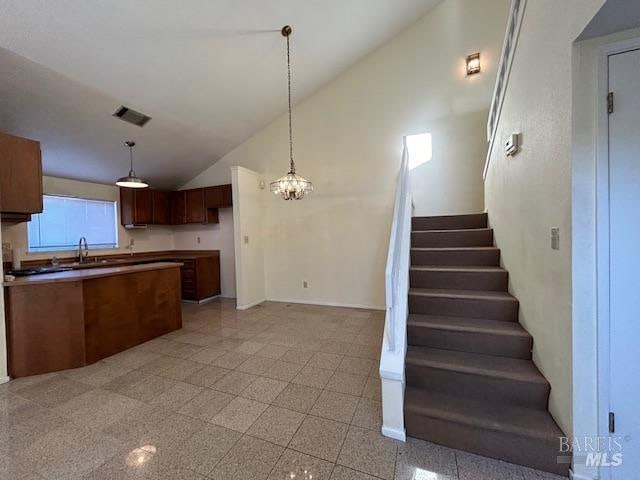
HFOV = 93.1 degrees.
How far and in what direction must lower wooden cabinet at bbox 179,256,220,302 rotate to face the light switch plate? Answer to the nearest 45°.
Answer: approximately 45° to its left

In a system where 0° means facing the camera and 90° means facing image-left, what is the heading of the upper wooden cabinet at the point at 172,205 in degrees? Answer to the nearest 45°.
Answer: approximately 0°

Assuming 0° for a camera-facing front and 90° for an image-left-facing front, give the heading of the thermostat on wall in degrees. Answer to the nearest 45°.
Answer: approximately 45°

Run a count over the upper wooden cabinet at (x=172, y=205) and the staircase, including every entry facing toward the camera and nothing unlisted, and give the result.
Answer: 2

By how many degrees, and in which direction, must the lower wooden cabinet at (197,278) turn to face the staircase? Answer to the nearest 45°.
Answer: approximately 45° to its left

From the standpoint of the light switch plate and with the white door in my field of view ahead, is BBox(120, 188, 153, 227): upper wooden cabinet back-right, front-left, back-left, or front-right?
back-right

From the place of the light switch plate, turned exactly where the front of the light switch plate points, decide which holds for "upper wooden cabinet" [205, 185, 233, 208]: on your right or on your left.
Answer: on your right

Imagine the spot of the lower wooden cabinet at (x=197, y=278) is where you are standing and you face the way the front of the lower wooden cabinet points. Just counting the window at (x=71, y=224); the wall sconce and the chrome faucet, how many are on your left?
1
